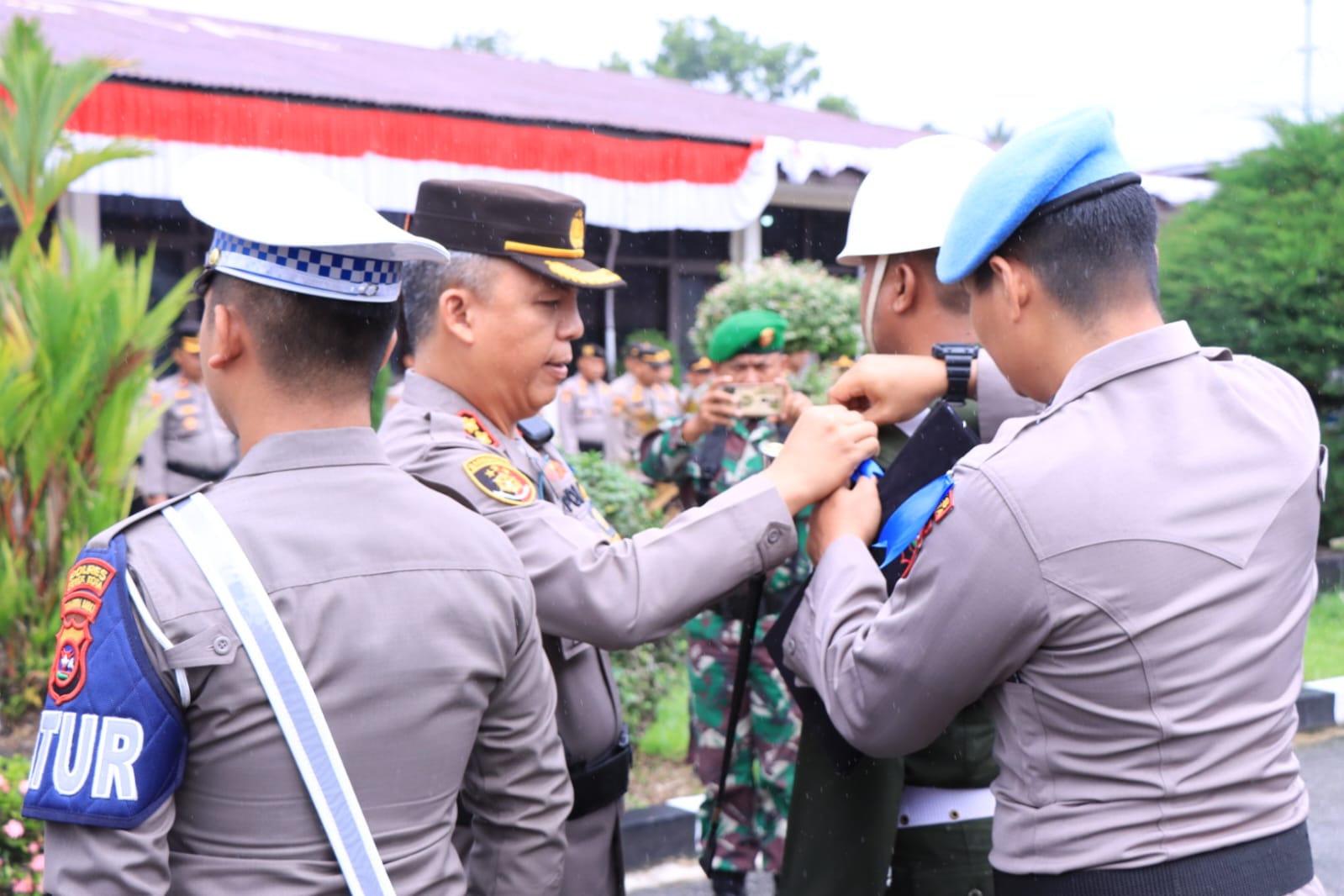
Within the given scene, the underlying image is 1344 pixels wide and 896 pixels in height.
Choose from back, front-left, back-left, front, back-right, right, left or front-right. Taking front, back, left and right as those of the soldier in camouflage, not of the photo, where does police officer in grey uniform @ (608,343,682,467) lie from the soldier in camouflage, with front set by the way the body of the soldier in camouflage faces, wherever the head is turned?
back

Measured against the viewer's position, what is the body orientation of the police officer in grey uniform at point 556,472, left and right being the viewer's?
facing to the right of the viewer

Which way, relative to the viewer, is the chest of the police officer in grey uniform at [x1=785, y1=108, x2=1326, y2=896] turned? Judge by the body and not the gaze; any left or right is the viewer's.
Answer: facing away from the viewer and to the left of the viewer

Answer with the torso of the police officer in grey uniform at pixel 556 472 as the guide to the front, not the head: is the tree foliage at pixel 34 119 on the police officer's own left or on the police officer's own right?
on the police officer's own left

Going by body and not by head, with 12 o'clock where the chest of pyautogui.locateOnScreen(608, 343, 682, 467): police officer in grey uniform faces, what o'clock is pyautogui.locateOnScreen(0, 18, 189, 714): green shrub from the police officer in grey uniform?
The green shrub is roughly at 2 o'clock from the police officer in grey uniform.

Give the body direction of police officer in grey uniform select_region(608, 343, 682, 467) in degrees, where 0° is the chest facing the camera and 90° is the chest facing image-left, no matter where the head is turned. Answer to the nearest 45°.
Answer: approximately 315°

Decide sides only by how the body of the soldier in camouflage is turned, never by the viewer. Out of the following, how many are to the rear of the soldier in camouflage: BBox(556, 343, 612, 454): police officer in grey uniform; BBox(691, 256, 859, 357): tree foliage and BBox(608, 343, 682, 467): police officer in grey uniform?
3

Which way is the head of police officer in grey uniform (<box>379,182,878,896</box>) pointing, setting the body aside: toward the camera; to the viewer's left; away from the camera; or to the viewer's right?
to the viewer's right

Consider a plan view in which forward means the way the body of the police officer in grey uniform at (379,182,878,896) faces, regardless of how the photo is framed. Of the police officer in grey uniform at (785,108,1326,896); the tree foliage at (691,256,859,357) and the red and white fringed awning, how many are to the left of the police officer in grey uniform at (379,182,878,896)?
2

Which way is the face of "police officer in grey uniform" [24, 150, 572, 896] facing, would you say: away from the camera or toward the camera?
away from the camera

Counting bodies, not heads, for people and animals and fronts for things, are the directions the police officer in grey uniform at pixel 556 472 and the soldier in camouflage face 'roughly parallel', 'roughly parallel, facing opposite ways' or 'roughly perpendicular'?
roughly perpendicular
